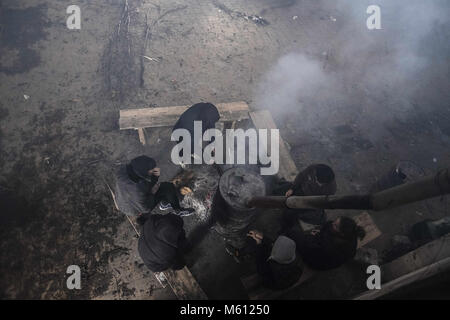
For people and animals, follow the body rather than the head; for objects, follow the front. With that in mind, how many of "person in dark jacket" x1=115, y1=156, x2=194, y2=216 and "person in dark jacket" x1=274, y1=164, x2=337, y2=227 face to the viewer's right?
1

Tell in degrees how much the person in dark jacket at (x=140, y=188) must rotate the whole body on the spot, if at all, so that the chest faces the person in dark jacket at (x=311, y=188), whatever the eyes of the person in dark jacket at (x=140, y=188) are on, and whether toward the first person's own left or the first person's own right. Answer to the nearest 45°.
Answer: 0° — they already face them

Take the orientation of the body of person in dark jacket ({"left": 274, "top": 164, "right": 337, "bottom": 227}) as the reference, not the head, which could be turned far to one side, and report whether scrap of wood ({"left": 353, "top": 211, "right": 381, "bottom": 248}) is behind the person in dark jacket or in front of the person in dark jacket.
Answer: behind

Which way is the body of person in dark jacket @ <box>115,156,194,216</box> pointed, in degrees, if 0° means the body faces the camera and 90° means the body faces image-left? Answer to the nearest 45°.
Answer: approximately 270°

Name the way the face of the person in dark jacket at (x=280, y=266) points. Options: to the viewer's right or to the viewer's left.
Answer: to the viewer's left

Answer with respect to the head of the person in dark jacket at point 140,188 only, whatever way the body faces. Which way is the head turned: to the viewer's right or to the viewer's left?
to the viewer's right

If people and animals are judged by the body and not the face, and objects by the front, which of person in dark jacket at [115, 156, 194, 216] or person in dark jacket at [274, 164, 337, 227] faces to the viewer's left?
person in dark jacket at [274, 164, 337, 227]

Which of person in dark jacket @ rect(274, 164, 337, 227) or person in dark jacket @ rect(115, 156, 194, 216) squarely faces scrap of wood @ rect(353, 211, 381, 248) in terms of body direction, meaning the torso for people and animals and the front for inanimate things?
person in dark jacket @ rect(115, 156, 194, 216)

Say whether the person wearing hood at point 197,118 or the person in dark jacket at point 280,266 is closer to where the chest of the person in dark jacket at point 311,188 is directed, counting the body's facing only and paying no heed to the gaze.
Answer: the person wearing hood

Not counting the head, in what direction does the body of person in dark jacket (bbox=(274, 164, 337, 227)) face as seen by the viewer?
to the viewer's left
